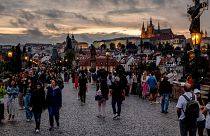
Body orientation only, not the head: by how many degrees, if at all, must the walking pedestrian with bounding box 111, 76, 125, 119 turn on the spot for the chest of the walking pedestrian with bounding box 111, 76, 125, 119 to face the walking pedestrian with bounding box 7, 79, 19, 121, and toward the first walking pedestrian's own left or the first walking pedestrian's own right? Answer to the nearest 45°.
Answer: approximately 90° to the first walking pedestrian's own right

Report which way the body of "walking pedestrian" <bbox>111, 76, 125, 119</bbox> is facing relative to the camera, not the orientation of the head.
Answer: toward the camera

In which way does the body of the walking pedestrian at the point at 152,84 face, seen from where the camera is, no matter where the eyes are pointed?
away from the camera

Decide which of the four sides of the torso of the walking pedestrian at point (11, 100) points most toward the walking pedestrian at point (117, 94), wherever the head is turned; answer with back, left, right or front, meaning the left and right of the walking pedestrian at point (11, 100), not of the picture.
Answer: left

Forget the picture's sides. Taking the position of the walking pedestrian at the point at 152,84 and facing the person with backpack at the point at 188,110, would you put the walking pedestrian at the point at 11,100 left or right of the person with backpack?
right

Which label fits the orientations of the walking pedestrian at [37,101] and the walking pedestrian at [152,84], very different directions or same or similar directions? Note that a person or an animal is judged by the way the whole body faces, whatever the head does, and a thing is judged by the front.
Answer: very different directions

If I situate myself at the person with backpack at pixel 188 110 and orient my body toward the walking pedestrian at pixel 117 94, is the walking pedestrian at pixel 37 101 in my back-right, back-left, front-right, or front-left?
front-left

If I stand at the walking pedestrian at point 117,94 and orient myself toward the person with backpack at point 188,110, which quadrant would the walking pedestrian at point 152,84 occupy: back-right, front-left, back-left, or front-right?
back-left

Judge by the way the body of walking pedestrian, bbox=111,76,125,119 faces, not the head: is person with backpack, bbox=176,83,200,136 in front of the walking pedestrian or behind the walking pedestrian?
in front

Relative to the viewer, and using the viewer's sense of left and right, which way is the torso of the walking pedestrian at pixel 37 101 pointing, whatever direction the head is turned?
facing the viewer
